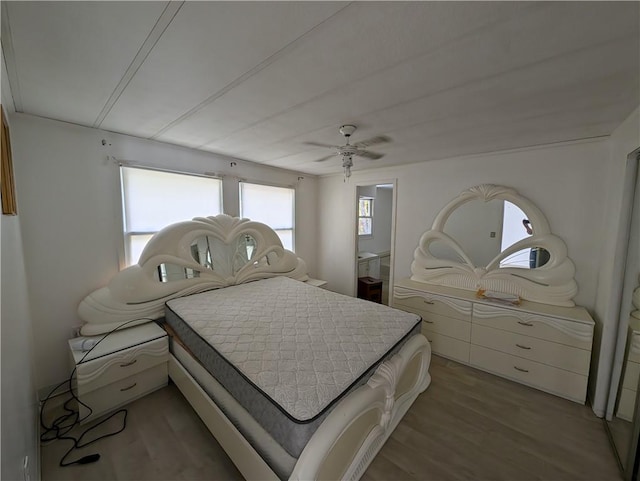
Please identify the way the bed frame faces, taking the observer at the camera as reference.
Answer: facing the viewer and to the right of the viewer

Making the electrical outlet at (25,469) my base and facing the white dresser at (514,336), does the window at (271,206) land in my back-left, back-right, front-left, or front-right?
front-left

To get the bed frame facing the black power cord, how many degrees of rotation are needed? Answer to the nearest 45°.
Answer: approximately 135° to its right

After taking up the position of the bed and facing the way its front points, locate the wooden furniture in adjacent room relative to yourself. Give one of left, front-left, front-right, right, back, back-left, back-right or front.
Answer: left

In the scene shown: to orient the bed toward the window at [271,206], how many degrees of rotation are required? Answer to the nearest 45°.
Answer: approximately 135° to its left

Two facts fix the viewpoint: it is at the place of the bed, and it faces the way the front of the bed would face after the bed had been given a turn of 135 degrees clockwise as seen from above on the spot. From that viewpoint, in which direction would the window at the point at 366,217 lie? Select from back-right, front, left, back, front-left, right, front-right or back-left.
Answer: back-right

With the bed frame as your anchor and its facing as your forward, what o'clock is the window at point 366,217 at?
The window is roughly at 9 o'clock from the bed frame.

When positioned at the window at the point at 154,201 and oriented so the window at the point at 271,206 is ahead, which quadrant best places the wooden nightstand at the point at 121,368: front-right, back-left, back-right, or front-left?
back-right

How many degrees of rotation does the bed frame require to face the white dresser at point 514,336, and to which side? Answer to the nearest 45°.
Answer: approximately 45° to its left

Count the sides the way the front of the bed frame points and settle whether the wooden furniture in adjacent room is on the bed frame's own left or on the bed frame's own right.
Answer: on the bed frame's own left

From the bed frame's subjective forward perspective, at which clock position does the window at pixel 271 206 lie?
The window is roughly at 8 o'clock from the bed frame.
